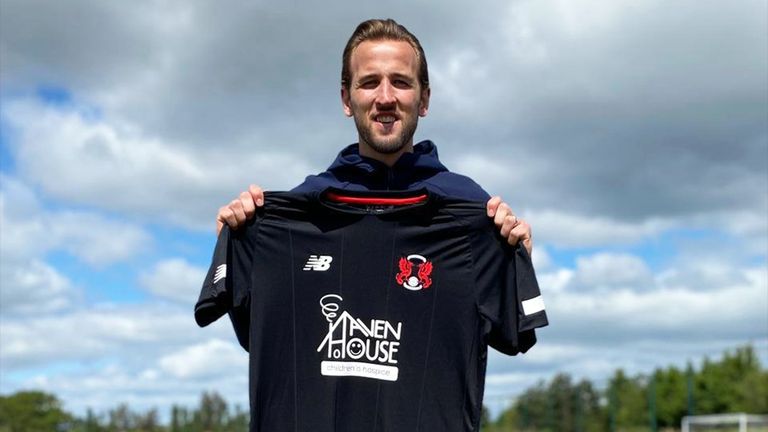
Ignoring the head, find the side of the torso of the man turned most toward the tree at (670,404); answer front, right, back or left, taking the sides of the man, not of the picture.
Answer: back

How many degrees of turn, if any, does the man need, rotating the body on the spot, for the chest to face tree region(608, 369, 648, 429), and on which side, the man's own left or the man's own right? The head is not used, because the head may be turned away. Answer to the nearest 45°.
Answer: approximately 180°

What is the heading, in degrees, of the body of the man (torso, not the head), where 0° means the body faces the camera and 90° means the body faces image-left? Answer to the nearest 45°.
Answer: approximately 0°

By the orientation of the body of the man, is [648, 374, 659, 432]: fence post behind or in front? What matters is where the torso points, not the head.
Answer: behind
